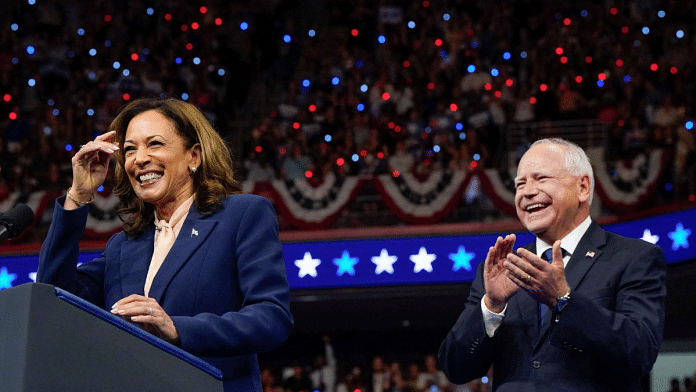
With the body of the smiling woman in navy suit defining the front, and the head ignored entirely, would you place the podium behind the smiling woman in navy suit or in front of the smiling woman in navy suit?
in front

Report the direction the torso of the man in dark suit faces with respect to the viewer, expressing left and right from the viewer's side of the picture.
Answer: facing the viewer and to the left of the viewer

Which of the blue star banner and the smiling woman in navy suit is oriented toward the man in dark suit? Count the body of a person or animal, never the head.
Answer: the blue star banner

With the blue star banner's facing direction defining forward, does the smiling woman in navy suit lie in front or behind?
in front

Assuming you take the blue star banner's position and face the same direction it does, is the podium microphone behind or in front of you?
in front

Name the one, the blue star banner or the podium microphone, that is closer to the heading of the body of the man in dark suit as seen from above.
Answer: the podium microphone

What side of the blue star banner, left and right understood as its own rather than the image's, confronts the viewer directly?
front

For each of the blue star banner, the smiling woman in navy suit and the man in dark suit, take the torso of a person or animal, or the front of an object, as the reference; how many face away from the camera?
0

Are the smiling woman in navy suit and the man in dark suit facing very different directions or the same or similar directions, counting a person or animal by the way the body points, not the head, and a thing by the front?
same or similar directions

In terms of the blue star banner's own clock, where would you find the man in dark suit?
The man in dark suit is roughly at 12 o'clock from the blue star banner.

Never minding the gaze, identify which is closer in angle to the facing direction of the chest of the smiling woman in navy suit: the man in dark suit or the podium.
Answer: the podium

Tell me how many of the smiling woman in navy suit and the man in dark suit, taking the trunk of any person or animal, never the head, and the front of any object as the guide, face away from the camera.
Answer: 0

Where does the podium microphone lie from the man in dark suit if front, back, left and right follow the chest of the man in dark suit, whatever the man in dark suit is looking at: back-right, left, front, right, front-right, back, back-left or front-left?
front

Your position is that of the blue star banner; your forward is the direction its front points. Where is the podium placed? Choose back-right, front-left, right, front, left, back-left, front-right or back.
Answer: front

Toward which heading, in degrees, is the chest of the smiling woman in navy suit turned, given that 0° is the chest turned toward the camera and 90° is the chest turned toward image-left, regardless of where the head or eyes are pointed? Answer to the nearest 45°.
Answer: approximately 45°
